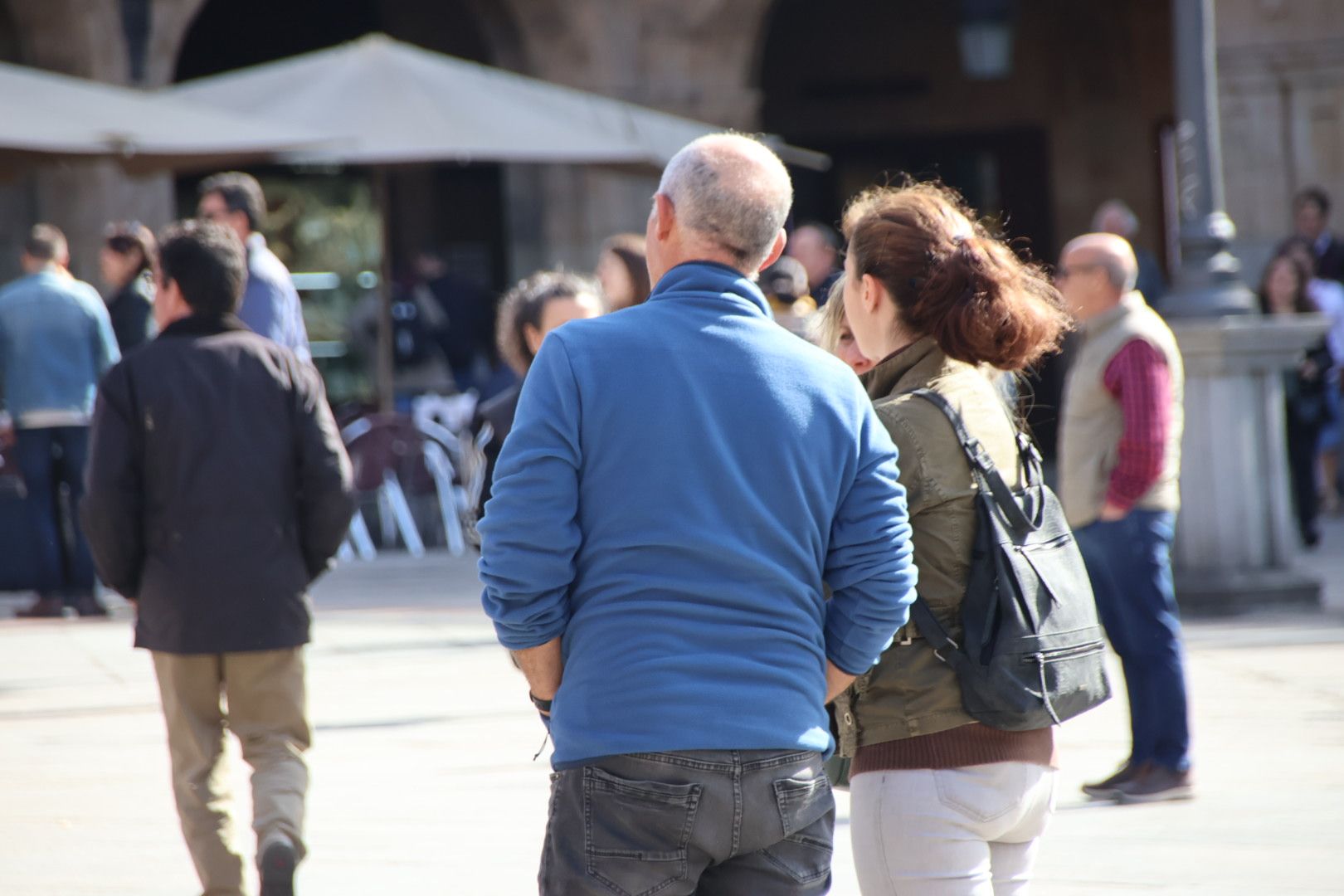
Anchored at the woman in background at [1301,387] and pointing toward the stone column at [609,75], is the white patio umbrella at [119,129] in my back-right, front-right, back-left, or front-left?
front-left

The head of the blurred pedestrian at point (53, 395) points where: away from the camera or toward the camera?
away from the camera

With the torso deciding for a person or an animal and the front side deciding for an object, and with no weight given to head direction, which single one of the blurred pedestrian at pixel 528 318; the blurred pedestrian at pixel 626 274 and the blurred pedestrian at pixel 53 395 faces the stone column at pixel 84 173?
the blurred pedestrian at pixel 53 395

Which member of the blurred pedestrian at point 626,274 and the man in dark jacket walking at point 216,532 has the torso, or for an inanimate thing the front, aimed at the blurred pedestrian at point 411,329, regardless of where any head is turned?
the man in dark jacket walking

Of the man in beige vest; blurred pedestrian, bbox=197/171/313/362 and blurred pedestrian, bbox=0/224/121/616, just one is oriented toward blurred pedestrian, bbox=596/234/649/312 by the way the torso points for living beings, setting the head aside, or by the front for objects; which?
the man in beige vest

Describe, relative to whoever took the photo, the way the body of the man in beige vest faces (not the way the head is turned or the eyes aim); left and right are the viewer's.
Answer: facing to the left of the viewer

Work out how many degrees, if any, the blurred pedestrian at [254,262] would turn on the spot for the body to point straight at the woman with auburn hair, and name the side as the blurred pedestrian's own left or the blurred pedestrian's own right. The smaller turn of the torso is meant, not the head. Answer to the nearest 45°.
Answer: approximately 90° to the blurred pedestrian's own left

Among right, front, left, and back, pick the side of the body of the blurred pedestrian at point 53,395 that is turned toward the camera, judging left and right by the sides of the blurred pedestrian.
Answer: back

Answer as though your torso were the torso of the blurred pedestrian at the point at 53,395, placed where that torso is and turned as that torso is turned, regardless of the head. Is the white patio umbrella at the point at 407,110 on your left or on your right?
on your right

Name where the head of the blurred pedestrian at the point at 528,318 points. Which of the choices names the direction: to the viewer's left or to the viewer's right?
to the viewer's right

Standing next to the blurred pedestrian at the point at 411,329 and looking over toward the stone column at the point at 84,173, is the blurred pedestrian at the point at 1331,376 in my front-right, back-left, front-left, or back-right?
back-left

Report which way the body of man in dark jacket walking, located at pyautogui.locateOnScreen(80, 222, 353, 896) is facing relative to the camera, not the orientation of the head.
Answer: away from the camera
